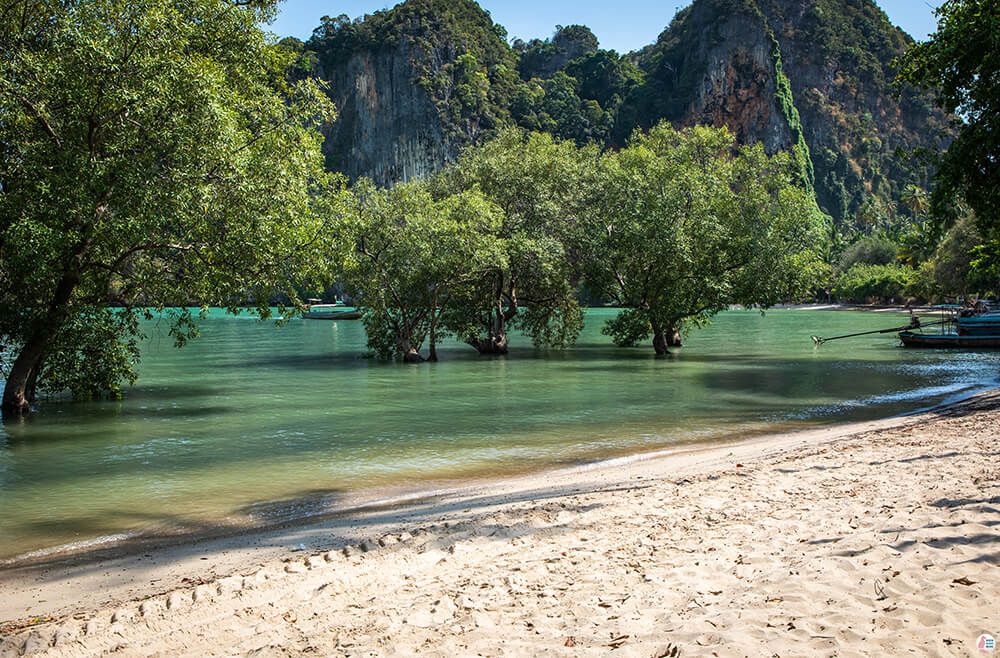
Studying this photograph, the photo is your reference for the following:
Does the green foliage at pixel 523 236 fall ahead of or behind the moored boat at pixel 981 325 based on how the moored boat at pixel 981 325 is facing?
behind

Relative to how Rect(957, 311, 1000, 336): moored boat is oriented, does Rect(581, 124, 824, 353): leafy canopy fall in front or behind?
behind

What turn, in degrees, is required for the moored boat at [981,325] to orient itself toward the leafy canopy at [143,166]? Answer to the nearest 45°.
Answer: approximately 135° to its right

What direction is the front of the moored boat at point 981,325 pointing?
to the viewer's right
